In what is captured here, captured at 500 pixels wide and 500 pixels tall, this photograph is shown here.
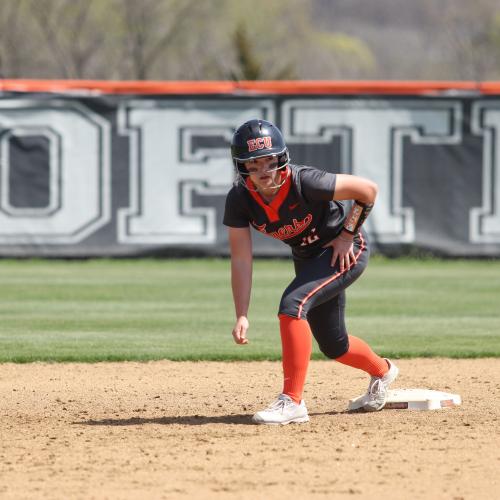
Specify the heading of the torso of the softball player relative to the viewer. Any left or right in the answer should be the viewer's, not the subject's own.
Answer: facing the viewer and to the left of the viewer
